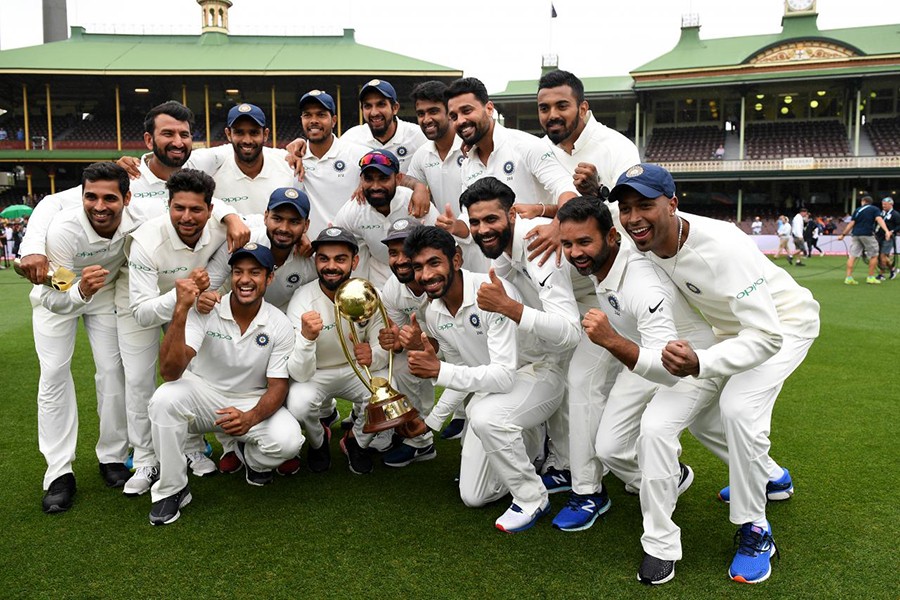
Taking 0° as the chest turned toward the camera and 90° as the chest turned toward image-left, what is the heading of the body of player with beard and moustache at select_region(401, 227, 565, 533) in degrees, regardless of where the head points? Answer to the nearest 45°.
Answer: approximately 45°

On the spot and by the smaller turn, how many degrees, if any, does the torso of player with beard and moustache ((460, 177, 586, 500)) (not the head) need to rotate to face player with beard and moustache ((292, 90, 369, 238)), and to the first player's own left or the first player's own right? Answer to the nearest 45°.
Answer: approximately 90° to the first player's own right

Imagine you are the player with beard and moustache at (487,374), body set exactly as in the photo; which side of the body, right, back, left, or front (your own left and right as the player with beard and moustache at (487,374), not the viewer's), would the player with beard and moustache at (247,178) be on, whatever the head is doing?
right

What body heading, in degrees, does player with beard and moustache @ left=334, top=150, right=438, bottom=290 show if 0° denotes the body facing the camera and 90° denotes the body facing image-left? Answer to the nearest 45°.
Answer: approximately 0°

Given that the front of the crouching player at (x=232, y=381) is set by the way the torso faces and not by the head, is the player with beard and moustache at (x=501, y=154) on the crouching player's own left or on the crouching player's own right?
on the crouching player's own left

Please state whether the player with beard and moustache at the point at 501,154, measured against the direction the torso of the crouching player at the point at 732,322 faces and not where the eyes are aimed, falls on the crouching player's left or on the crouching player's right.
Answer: on the crouching player's right

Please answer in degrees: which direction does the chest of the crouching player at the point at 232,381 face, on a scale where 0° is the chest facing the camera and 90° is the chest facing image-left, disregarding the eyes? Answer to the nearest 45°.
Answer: approximately 0°

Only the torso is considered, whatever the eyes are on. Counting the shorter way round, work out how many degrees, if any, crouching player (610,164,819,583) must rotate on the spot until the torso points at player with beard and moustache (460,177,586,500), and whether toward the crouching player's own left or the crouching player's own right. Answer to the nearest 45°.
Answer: approximately 90° to the crouching player's own right

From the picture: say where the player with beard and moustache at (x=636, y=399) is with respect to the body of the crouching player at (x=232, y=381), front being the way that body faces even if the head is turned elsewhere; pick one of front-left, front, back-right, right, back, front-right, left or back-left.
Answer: front-left
